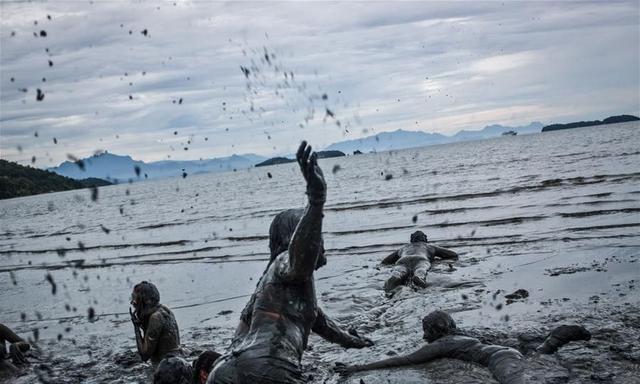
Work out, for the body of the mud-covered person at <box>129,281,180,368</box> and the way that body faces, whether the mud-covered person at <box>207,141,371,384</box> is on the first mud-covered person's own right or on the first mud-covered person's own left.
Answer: on the first mud-covered person's own left

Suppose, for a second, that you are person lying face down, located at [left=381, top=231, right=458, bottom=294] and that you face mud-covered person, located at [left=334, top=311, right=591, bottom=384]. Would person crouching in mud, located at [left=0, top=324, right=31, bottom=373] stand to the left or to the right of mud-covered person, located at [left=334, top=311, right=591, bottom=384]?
right

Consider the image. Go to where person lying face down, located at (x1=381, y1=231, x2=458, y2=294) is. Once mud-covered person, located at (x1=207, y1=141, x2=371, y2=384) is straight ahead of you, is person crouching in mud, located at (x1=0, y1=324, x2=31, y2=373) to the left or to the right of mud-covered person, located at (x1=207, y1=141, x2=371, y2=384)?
right
